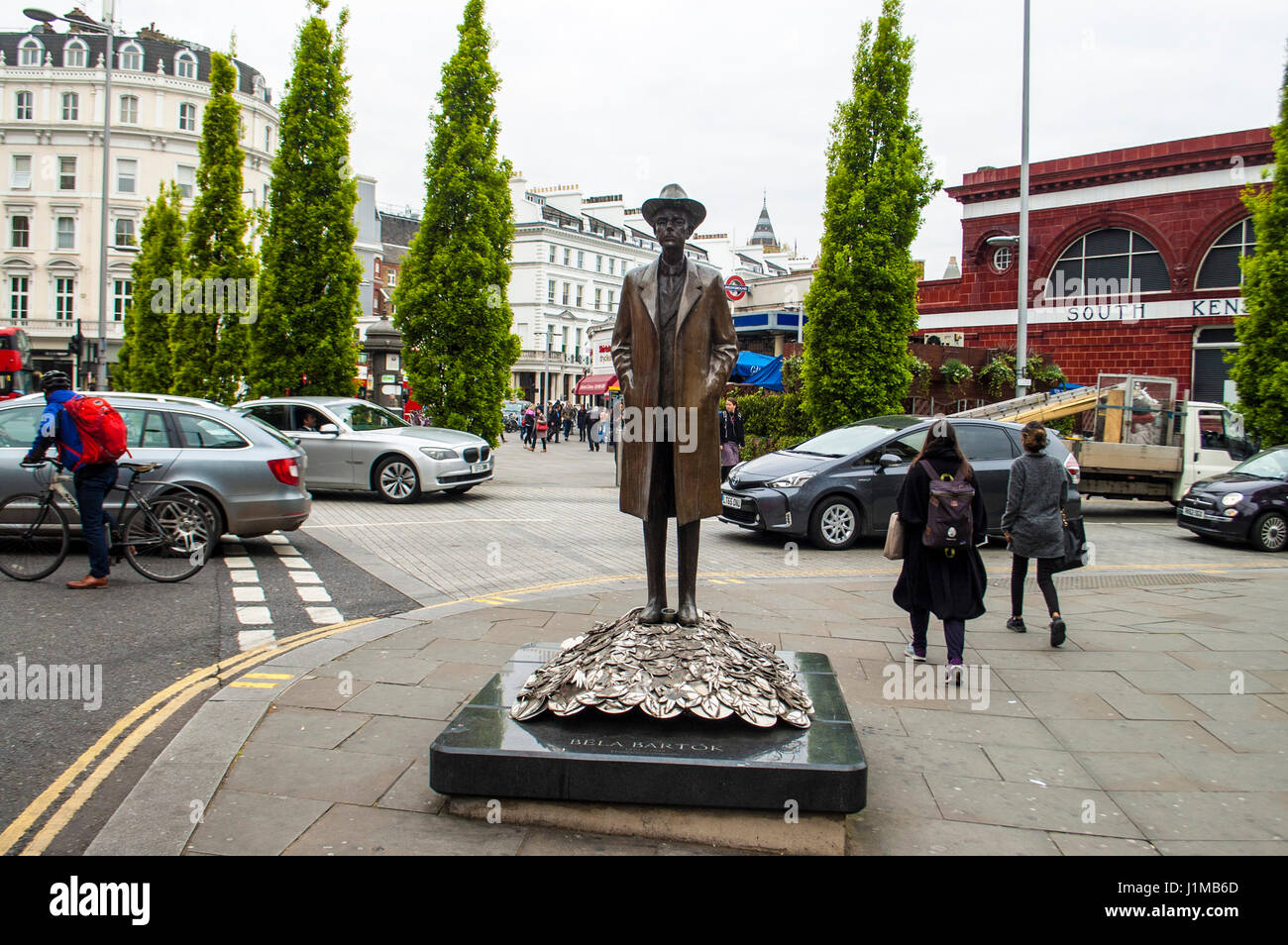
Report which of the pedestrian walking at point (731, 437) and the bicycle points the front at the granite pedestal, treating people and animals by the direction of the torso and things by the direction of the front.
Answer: the pedestrian walking

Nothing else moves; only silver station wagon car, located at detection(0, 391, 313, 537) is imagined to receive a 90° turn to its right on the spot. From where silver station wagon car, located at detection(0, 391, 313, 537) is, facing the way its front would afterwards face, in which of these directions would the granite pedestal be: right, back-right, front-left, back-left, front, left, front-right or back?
back

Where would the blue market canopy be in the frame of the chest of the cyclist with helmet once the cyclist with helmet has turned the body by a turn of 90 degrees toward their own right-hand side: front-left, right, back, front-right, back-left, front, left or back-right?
front-right

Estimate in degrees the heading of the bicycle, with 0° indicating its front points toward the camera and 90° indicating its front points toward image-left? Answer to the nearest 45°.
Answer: approximately 90°

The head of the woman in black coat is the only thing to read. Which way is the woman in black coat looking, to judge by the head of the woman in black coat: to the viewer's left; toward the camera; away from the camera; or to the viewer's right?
away from the camera

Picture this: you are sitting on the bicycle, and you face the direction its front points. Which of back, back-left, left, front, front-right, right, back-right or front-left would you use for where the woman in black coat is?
back-left

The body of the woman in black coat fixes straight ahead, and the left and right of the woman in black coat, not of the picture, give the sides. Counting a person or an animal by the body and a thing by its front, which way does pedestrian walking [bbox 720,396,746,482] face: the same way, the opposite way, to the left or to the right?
the opposite way

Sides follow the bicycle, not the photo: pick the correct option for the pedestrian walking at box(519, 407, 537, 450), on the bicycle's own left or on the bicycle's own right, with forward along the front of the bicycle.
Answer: on the bicycle's own right

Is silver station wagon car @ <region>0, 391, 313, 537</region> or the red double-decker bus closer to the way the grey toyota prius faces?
the silver station wagon car

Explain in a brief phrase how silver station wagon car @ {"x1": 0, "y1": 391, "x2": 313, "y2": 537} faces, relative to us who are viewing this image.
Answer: facing to the left of the viewer

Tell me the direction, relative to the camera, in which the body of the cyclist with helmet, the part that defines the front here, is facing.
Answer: to the viewer's left

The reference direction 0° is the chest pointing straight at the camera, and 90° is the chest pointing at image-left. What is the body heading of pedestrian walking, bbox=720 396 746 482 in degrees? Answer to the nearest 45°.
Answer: approximately 0°
